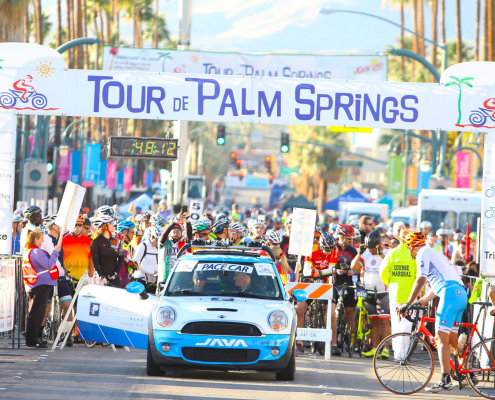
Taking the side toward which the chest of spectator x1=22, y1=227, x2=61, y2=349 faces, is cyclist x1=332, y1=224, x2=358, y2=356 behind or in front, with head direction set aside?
in front

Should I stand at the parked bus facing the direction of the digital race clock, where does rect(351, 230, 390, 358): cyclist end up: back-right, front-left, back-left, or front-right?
front-left

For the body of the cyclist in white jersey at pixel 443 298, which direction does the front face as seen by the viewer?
to the viewer's left

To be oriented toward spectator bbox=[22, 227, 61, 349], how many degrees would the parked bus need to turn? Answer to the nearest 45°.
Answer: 0° — it already faces them

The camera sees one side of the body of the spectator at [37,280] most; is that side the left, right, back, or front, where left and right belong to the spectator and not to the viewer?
right

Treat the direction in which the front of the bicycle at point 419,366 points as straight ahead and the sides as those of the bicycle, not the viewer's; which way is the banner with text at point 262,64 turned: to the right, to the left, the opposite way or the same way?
to the left

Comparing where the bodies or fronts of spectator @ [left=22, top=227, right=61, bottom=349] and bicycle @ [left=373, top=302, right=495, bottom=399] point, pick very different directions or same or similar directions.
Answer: very different directions

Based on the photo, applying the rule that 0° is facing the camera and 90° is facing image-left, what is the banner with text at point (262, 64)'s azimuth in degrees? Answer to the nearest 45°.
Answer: approximately 0°

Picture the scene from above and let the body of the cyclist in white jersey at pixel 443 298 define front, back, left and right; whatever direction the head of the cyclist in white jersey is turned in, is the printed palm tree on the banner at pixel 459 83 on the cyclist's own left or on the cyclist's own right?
on the cyclist's own right

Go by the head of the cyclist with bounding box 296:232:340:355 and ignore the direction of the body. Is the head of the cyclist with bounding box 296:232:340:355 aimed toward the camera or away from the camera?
toward the camera

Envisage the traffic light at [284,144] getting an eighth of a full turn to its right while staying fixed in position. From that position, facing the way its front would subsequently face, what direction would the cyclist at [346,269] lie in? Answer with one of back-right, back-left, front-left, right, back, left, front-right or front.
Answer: front-left

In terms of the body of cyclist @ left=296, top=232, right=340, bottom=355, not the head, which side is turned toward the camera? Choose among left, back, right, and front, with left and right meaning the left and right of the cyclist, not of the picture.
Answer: front

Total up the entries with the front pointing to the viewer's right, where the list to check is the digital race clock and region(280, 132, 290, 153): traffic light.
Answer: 0
